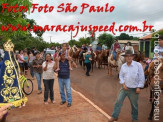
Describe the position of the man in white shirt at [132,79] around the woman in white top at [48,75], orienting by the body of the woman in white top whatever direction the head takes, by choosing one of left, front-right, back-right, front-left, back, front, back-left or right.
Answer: front-left

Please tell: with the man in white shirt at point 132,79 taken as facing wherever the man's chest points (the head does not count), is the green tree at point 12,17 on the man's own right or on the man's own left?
on the man's own right

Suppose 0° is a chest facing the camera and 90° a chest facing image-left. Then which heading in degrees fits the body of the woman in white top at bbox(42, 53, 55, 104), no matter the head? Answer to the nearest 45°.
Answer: approximately 0°

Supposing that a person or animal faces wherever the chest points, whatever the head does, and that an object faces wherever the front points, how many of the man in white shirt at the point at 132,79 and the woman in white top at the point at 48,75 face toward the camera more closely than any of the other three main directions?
2

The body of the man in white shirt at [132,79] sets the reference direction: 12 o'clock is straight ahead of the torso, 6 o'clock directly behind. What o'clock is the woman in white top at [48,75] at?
The woman in white top is roughly at 4 o'clock from the man in white shirt.

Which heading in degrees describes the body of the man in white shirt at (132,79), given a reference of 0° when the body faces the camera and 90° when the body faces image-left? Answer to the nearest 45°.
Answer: approximately 0°
